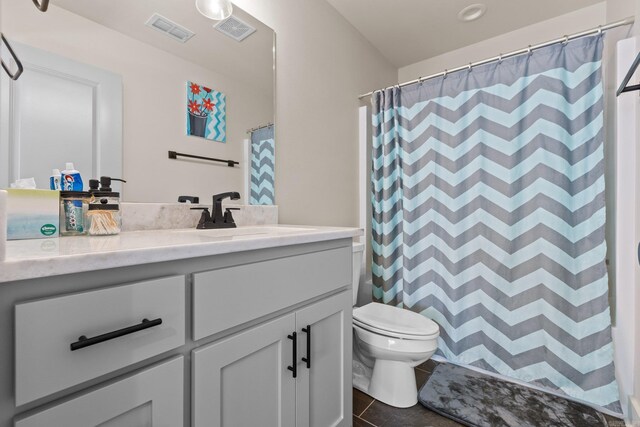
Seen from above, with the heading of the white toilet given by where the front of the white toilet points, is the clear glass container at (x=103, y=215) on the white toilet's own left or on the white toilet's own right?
on the white toilet's own right

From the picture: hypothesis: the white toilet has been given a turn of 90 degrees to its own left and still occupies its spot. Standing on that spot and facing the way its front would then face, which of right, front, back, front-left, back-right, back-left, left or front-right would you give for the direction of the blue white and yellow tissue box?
back

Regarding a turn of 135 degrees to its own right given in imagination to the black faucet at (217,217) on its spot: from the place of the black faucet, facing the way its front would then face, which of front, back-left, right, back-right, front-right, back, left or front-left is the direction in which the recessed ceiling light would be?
back

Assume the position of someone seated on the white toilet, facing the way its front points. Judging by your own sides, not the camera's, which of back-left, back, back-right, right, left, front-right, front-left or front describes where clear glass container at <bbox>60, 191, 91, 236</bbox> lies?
right

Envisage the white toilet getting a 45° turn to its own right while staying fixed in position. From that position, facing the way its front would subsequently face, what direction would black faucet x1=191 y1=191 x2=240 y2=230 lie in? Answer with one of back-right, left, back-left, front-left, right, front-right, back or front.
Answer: front-right

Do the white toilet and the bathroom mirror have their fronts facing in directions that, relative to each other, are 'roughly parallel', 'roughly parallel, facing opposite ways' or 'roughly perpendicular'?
roughly parallel

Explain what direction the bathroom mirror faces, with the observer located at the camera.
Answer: facing the viewer

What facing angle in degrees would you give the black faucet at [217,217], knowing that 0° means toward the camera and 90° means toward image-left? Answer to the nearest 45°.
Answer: approximately 315°
